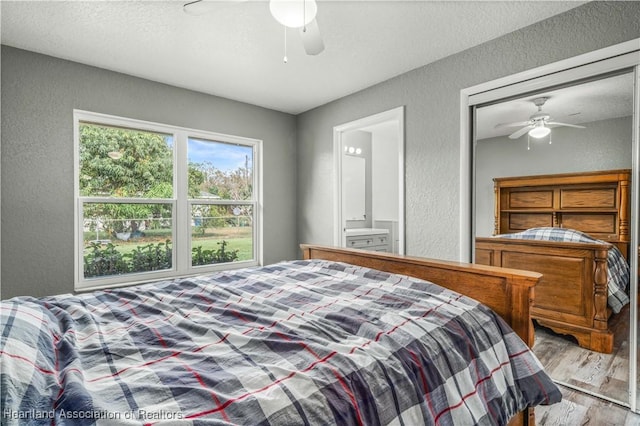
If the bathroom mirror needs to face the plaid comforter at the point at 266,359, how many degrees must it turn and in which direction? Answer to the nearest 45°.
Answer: approximately 45° to its right

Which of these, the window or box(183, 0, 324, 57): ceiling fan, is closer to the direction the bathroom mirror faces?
the ceiling fan

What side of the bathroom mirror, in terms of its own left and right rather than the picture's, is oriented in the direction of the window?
right

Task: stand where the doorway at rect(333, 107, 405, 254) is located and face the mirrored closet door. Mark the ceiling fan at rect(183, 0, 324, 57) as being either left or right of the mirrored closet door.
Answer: right

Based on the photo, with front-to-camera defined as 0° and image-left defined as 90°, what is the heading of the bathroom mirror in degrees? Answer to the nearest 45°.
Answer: approximately 315°

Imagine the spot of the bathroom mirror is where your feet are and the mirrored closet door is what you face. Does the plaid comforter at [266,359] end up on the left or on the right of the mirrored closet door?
right

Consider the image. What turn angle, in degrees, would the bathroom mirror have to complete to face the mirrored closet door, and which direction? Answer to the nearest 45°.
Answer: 0° — it already faces it

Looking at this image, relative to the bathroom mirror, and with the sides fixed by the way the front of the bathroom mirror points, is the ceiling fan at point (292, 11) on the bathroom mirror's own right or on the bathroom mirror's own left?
on the bathroom mirror's own right

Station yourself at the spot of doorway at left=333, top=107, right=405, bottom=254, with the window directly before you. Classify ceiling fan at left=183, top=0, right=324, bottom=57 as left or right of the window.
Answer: left
